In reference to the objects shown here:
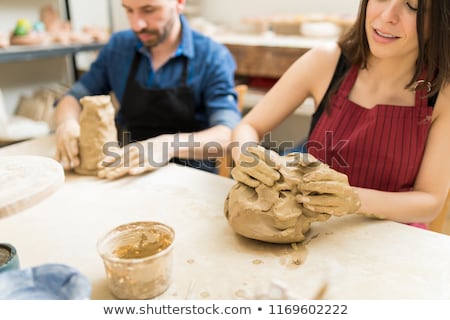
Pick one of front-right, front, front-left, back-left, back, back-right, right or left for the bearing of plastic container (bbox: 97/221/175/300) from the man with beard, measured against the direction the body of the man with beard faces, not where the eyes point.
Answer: front-left

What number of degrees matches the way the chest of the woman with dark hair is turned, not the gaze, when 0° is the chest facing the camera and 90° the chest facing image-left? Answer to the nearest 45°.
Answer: approximately 45°

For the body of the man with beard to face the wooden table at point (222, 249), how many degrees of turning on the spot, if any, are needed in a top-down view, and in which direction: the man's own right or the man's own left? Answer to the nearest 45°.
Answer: approximately 45° to the man's own left

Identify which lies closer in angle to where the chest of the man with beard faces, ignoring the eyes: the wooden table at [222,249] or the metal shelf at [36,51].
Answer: the wooden table

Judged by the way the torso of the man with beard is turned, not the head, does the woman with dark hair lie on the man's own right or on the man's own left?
on the man's own left

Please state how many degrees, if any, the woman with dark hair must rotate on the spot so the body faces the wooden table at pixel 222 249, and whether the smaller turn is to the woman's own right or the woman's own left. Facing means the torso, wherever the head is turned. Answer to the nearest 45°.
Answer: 0° — they already face it

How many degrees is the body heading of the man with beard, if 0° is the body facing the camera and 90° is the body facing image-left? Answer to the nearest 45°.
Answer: approximately 45°
